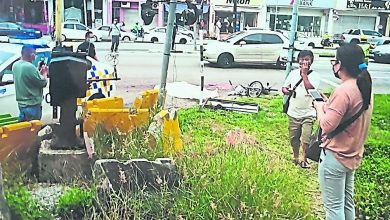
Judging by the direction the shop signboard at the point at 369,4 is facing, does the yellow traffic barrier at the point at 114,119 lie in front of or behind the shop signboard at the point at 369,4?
in front

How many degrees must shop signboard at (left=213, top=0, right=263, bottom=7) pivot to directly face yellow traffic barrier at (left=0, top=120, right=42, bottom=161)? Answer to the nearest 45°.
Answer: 0° — it already faces it

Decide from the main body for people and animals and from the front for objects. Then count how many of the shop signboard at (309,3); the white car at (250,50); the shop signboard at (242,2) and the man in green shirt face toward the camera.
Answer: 2

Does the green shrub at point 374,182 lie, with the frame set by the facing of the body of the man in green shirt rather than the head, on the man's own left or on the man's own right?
on the man's own right

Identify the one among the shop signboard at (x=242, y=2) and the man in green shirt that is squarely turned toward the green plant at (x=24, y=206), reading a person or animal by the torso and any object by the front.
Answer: the shop signboard

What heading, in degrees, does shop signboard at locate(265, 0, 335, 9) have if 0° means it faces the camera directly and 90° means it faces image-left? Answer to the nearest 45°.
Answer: approximately 0°

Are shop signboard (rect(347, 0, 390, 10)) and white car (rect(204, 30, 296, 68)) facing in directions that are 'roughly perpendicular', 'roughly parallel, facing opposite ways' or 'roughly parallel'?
roughly perpendicular

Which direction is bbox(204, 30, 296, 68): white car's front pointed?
to the viewer's left

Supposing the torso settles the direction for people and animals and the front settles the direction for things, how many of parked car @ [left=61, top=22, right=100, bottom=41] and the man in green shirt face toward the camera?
0
